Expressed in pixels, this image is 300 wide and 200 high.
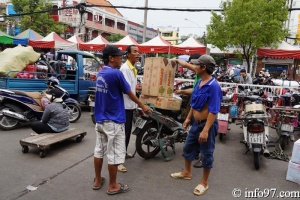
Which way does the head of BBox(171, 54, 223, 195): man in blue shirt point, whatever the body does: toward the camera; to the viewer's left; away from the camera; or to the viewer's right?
to the viewer's left

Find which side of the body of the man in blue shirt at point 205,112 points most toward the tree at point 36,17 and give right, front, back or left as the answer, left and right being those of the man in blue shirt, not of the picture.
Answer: right

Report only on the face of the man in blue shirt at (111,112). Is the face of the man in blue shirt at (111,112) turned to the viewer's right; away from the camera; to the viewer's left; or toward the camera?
to the viewer's right

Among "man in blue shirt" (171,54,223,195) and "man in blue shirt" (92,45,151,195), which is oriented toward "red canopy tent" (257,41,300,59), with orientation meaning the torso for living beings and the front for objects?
"man in blue shirt" (92,45,151,195)

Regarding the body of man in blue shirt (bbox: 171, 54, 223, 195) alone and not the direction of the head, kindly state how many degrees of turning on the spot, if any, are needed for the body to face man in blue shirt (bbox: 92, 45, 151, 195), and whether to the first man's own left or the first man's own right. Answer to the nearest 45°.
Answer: approximately 45° to the first man's own right
